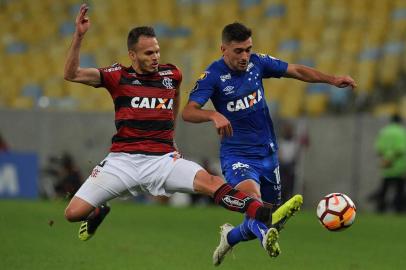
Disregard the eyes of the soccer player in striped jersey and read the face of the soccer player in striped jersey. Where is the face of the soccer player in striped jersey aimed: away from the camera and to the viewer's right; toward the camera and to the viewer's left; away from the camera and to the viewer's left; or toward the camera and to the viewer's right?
toward the camera and to the viewer's right

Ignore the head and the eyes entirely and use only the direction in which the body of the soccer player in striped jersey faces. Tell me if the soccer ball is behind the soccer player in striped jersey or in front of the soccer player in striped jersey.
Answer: in front

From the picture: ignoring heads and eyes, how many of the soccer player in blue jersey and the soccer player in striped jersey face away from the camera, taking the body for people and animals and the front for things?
0

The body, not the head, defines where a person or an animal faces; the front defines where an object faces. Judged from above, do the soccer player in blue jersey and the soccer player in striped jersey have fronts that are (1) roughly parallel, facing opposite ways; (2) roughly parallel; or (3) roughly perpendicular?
roughly parallel

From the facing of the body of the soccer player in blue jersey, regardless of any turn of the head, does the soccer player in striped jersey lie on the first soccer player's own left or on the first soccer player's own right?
on the first soccer player's own right

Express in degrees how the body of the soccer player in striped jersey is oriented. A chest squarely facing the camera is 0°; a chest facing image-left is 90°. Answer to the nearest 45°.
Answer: approximately 315°

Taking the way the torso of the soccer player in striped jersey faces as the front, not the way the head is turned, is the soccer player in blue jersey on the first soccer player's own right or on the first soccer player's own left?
on the first soccer player's own left
